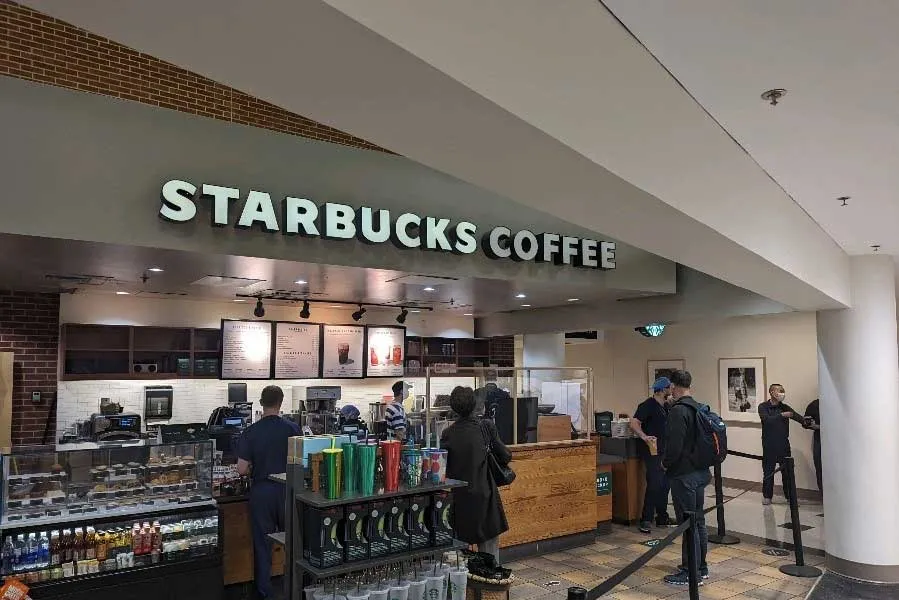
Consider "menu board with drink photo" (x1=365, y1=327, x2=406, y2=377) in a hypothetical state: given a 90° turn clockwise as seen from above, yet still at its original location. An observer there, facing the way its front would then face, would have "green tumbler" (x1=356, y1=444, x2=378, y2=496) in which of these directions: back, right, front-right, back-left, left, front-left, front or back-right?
left

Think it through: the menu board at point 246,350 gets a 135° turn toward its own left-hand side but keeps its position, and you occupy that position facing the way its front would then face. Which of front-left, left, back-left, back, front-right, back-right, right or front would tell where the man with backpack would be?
right

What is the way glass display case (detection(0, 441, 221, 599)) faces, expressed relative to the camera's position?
facing the viewer

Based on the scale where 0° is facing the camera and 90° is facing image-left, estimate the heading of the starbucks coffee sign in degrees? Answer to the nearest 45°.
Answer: approximately 315°

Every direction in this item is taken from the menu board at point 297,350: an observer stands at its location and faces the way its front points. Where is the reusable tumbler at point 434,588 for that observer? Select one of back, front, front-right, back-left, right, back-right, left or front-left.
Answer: front

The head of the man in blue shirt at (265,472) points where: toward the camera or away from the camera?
away from the camera

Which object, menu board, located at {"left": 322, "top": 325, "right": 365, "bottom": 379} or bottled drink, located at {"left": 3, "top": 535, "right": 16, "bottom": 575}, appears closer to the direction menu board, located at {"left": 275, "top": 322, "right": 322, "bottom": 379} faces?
the bottled drink

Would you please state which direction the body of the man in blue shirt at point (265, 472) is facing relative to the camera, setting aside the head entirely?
away from the camera

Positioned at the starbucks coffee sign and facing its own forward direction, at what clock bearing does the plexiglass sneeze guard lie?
The plexiglass sneeze guard is roughly at 9 o'clock from the starbucks coffee sign.

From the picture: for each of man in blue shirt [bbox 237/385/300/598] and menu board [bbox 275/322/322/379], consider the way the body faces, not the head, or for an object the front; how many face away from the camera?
1

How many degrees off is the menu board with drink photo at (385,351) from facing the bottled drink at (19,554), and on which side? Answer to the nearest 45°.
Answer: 0° — it already faces it

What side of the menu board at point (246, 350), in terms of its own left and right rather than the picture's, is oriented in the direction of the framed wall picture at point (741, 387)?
left

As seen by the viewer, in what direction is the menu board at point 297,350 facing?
toward the camera

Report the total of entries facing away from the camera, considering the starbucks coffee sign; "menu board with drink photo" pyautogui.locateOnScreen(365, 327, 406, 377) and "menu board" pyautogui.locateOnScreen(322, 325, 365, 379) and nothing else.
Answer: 0

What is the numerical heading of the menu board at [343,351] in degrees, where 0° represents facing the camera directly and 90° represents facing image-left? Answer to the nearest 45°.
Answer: approximately 0°

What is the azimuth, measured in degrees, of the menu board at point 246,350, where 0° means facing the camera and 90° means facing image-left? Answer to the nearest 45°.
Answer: approximately 0°

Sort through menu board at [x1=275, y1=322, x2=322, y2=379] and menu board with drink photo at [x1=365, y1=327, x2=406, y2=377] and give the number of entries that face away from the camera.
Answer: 0

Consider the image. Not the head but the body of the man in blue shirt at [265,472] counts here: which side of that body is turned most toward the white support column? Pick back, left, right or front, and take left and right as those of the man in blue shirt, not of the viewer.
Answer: right
